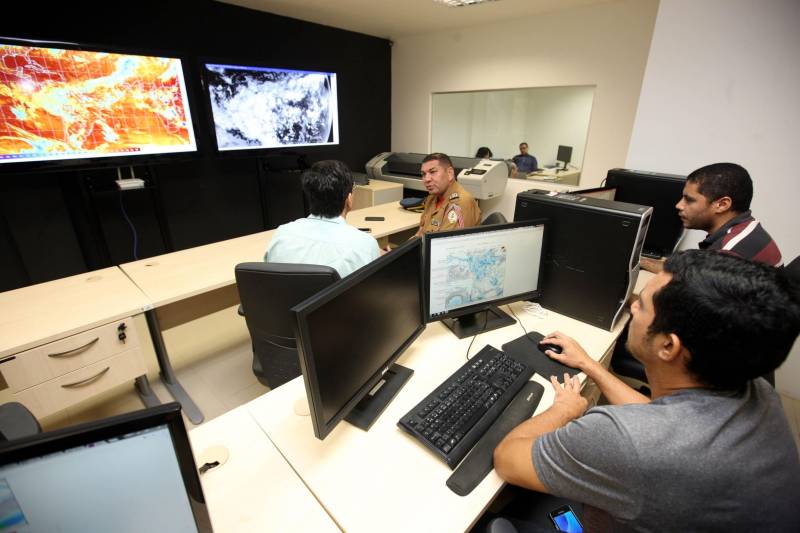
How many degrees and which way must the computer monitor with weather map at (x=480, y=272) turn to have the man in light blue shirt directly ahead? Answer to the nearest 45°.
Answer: approximately 135° to its right

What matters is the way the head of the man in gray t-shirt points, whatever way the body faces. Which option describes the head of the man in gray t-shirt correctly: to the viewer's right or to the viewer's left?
to the viewer's left

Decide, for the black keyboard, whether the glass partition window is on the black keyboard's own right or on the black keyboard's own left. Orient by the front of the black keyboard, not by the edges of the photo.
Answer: on the black keyboard's own left

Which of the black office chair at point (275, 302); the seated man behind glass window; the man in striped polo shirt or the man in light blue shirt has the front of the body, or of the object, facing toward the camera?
the seated man behind glass window

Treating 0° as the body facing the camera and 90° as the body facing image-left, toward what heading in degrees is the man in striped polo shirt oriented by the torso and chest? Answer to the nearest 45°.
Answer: approximately 90°

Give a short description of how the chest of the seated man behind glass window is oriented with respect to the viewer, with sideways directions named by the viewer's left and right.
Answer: facing the viewer

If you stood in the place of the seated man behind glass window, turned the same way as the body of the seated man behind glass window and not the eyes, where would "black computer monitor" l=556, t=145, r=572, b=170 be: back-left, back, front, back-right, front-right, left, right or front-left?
back-left

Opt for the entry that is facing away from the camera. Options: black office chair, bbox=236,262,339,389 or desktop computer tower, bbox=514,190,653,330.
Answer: the black office chair

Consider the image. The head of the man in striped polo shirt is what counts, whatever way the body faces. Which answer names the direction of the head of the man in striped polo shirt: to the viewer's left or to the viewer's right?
to the viewer's left

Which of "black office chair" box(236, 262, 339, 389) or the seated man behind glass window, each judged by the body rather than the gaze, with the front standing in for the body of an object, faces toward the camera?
the seated man behind glass window

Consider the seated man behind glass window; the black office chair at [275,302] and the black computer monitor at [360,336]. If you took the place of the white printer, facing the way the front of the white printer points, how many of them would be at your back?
1

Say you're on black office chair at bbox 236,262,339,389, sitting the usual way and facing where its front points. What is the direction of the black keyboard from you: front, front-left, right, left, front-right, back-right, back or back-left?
back-right

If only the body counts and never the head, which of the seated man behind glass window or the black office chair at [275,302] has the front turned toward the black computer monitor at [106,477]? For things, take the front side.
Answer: the seated man behind glass window

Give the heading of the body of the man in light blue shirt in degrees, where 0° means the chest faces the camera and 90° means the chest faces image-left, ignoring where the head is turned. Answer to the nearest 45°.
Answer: approximately 180°

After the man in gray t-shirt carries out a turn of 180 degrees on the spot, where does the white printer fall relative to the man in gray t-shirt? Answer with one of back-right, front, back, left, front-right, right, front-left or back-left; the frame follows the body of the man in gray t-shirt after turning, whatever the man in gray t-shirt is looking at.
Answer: back

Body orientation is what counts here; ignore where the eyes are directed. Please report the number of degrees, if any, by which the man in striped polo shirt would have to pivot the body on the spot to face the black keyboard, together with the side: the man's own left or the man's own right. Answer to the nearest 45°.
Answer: approximately 90° to the man's own left

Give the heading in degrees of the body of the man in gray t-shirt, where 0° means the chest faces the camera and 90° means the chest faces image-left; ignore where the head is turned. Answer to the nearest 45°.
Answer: approximately 135°

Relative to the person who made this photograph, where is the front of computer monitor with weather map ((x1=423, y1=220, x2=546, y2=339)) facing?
facing the viewer and to the right of the viewer

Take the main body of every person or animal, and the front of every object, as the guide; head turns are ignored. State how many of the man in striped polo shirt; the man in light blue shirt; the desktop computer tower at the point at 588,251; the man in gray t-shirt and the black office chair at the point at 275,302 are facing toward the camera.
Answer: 0

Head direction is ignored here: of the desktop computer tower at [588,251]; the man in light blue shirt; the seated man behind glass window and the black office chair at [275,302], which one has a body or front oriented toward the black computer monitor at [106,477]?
the seated man behind glass window

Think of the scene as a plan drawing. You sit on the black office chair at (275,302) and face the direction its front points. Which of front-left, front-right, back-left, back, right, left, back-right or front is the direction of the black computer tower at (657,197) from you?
right
